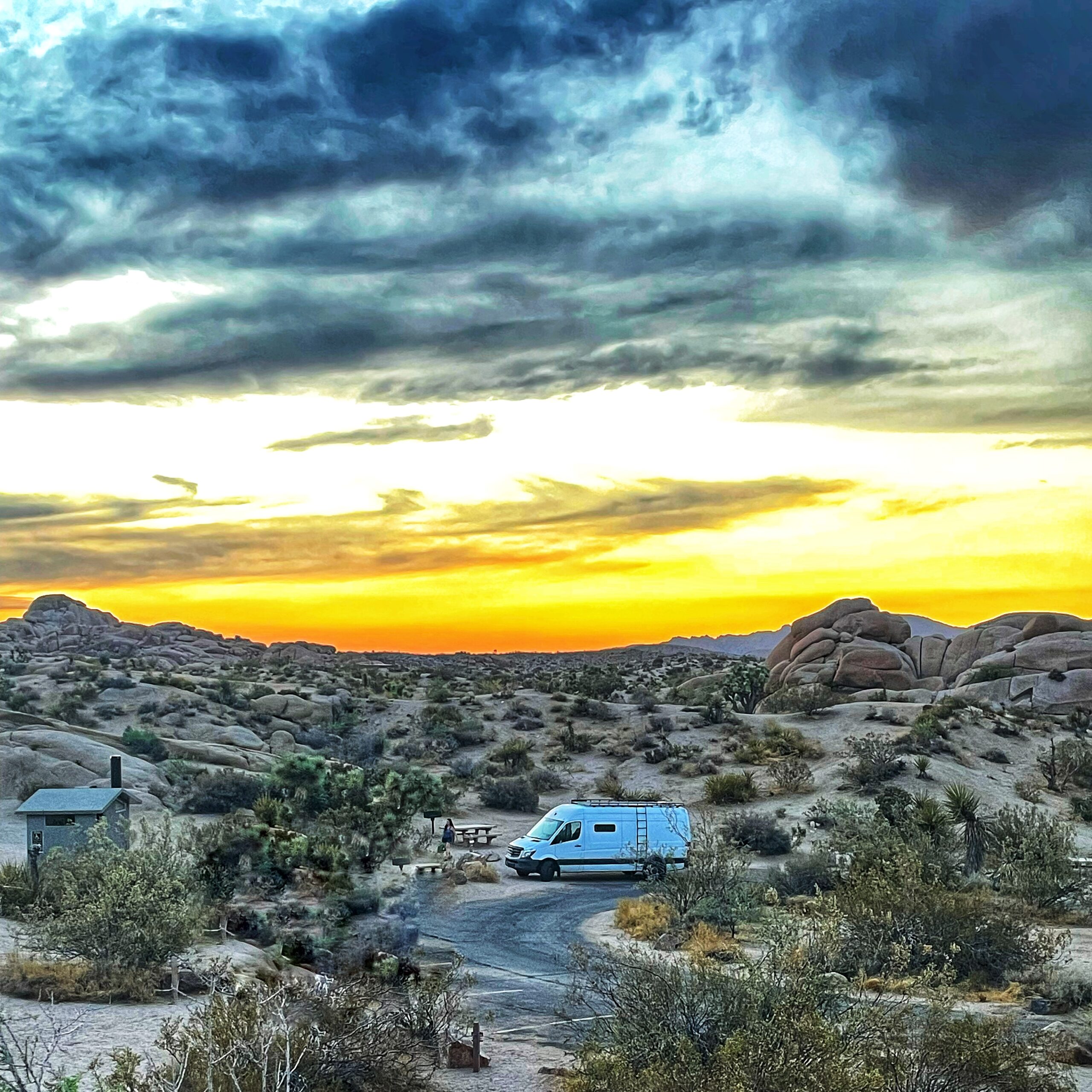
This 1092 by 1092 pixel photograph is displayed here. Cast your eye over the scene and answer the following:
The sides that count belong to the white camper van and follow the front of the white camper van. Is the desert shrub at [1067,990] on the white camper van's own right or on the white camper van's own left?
on the white camper van's own left

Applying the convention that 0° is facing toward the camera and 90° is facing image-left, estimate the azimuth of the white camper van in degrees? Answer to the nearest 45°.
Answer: approximately 45°

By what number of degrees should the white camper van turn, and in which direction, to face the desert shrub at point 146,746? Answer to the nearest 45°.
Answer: approximately 90° to its right

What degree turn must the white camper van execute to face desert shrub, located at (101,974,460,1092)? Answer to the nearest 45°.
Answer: approximately 45° to its left

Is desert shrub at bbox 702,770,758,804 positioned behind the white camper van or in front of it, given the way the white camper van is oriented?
behind

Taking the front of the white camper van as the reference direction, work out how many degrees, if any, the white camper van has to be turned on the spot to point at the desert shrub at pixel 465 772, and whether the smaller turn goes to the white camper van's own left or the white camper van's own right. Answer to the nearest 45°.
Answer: approximately 135° to the white camper van's own right

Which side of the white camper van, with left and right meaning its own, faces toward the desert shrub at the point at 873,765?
back
